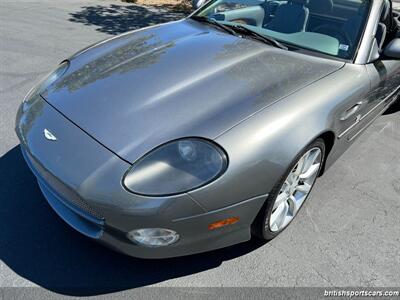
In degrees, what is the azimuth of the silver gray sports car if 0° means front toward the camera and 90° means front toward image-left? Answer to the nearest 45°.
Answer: approximately 45°
